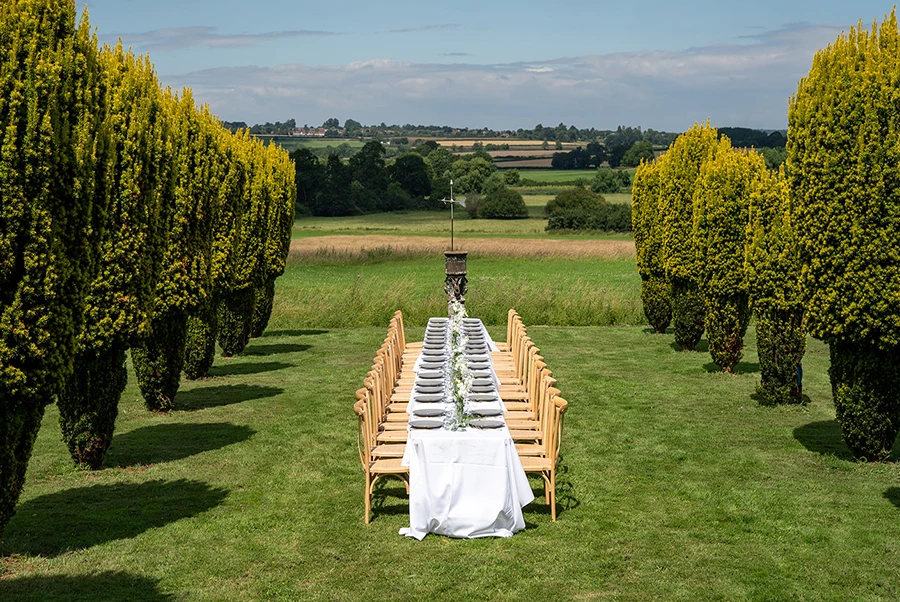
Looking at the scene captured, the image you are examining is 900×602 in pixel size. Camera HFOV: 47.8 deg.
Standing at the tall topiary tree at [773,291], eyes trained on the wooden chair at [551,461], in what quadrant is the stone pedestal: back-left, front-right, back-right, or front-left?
back-right

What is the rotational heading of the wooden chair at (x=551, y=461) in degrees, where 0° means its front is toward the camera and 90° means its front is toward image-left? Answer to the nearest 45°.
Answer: approximately 90°

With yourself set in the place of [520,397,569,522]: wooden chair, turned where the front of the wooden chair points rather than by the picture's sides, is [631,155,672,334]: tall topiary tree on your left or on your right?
on your right

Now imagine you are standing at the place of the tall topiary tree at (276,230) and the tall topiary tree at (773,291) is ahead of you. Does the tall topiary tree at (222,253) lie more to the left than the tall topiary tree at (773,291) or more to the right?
right

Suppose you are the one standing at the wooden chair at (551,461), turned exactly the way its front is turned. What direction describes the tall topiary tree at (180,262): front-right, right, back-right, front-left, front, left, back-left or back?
front-right

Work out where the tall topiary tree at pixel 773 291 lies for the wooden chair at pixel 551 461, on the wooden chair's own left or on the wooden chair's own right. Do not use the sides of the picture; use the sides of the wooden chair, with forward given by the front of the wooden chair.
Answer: on the wooden chair's own right

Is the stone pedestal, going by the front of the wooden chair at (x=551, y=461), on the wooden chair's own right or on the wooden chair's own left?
on the wooden chair's own right

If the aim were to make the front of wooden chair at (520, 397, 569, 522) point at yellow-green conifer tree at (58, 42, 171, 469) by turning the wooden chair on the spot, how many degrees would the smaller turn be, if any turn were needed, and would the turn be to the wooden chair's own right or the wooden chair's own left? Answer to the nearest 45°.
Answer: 0° — it already faces it

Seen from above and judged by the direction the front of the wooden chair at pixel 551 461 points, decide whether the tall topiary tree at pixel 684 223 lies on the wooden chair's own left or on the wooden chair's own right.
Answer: on the wooden chair's own right

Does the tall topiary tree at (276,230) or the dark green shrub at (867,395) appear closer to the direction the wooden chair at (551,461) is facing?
the tall topiary tree

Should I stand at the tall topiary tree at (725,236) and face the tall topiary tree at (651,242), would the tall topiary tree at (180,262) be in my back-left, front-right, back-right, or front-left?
back-left

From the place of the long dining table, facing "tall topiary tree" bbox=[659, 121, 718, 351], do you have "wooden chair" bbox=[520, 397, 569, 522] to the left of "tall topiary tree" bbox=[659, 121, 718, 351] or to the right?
right

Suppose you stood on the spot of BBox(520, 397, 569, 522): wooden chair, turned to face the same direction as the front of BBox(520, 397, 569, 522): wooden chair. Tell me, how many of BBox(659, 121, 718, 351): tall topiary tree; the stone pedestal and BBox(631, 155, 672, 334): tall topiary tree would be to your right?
3
